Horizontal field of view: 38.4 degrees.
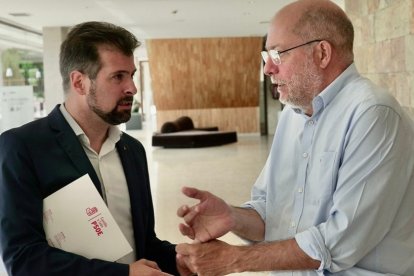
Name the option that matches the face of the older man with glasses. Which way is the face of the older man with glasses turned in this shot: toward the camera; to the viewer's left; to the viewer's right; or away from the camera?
to the viewer's left

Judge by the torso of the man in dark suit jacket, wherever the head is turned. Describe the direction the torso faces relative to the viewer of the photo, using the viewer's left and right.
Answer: facing the viewer and to the right of the viewer

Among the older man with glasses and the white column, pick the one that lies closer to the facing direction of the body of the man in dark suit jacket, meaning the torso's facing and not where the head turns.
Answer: the older man with glasses

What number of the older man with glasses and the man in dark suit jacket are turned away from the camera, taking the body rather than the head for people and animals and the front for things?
0

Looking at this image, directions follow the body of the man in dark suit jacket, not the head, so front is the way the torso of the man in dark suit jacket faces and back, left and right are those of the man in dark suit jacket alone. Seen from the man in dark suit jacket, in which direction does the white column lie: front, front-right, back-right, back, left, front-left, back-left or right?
back-left

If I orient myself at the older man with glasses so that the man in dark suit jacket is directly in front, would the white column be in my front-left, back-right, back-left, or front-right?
front-right

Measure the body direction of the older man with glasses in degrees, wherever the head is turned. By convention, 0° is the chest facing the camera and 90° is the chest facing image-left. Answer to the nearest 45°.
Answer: approximately 45°

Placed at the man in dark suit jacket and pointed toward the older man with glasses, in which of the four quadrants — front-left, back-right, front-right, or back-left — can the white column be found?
back-left

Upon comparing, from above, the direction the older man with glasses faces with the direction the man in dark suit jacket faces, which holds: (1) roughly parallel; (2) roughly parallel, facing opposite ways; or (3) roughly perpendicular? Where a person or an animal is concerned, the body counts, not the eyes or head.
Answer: roughly perpendicular

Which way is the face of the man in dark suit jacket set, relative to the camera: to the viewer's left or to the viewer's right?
to the viewer's right

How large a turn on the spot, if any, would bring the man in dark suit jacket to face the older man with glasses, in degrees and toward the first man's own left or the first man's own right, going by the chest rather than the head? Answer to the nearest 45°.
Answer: approximately 45° to the first man's own left

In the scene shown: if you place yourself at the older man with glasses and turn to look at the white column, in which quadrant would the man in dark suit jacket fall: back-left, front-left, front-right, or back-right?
front-left

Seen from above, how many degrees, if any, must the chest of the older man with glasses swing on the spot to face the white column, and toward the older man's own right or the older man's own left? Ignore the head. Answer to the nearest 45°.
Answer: approximately 90° to the older man's own right
